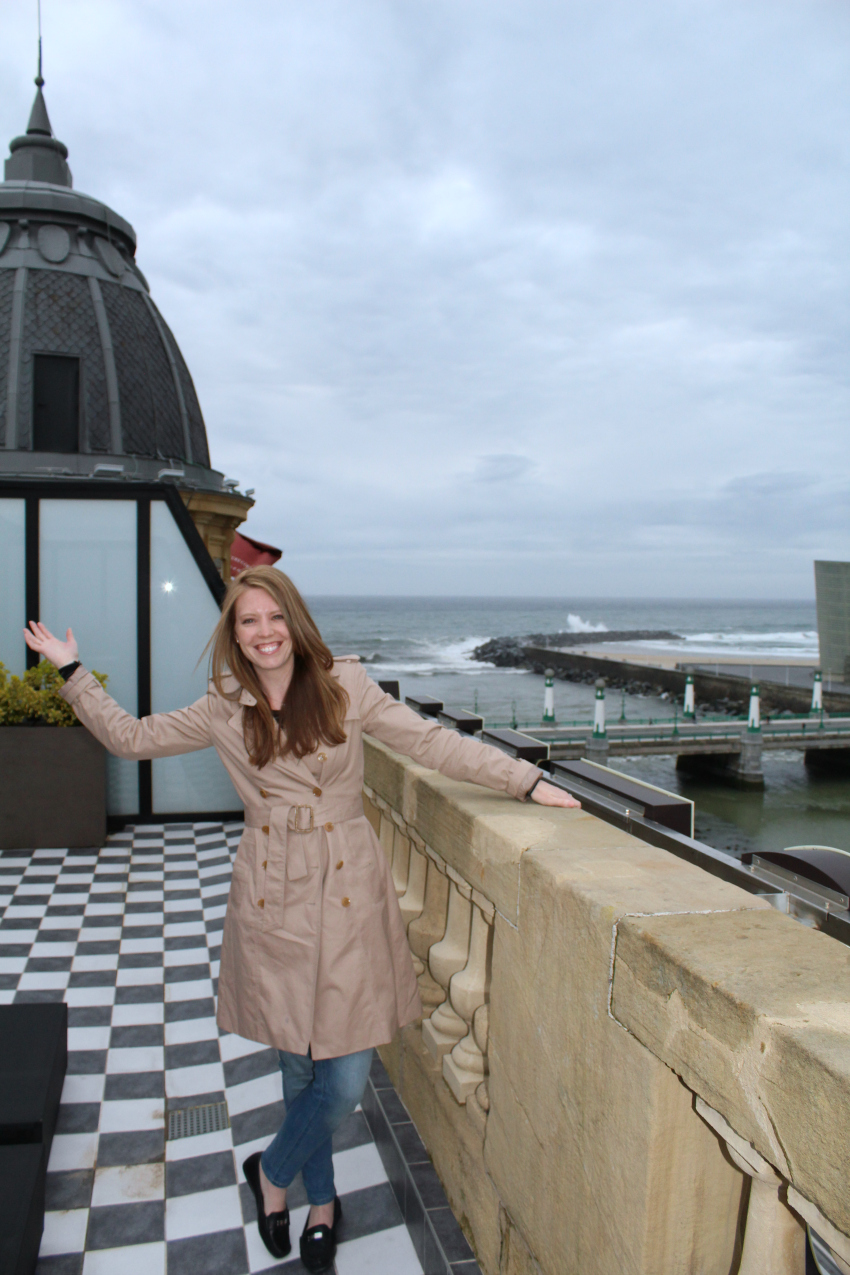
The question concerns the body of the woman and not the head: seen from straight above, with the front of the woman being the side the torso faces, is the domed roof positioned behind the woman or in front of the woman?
behind

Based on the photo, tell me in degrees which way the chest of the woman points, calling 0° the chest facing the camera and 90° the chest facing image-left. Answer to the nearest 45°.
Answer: approximately 0°

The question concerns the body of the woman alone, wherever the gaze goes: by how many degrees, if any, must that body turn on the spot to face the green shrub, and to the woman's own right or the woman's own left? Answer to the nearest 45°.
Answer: approximately 135° to the woman's own right
